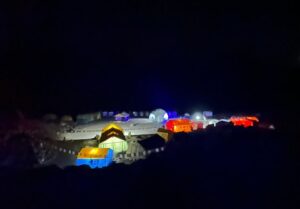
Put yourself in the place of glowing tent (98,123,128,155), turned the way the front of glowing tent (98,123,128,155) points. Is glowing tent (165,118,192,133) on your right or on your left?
on your left

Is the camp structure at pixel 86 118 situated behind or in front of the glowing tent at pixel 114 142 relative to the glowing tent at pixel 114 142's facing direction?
behind

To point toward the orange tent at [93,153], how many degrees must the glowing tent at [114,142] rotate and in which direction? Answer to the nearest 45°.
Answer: approximately 45° to its right

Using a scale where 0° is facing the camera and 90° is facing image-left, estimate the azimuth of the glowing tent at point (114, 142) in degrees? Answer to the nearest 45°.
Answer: approximately 0°

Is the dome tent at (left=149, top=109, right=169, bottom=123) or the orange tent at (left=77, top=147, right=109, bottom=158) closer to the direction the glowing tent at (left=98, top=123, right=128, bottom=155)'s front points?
the orange tent
